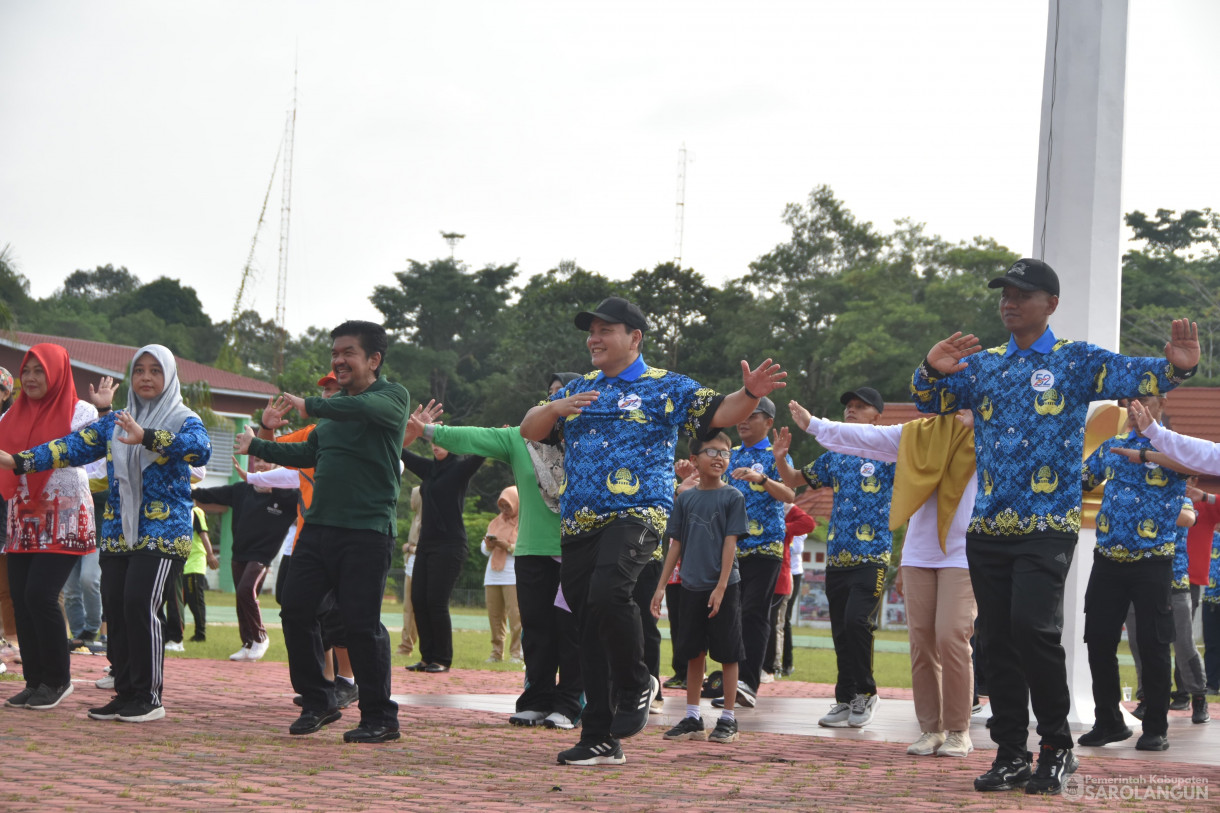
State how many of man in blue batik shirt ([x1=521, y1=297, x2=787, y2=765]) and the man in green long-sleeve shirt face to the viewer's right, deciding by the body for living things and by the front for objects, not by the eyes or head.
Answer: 0

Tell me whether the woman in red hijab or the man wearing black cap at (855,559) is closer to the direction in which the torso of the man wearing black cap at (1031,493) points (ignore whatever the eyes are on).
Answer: the woman in red hijab

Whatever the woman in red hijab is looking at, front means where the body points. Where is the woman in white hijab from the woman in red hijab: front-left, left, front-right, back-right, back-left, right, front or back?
left

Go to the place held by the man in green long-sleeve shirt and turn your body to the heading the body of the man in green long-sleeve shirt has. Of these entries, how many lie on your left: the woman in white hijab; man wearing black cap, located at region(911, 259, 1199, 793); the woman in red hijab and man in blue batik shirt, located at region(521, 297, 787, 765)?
2

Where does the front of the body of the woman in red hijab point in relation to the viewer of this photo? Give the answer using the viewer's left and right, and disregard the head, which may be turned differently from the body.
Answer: facing the viewer and to the left of the viewer

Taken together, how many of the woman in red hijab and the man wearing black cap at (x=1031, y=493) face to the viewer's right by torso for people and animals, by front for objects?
0

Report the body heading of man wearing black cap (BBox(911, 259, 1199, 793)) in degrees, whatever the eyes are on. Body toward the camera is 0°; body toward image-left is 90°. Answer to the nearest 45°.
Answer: approximately 45°

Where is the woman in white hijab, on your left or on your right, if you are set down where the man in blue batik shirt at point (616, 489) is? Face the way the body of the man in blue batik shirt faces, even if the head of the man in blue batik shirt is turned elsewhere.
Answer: on your right

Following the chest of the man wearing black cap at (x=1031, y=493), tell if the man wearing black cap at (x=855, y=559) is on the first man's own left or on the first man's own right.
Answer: on the first man's own right

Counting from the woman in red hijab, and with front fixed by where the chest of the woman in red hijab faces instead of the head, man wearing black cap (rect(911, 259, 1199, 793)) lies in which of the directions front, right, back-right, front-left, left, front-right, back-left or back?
left

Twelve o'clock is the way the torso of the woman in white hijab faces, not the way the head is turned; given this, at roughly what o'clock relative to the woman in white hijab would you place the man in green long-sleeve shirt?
The man in green long-sleeve shirt is roughly at 9 o'clock from the woman in white hijab.
